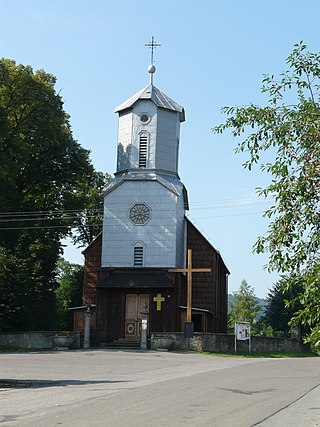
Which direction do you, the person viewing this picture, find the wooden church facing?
facing the viewer

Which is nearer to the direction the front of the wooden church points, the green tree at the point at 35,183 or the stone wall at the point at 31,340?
the stone wall

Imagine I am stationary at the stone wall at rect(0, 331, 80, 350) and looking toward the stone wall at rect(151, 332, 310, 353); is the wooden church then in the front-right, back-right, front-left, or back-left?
front-left

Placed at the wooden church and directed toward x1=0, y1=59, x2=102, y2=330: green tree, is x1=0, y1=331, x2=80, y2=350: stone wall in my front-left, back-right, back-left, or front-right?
front-left

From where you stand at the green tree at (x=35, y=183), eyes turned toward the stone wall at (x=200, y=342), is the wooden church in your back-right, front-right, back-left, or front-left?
front-left

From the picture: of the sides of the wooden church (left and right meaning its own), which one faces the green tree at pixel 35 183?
right

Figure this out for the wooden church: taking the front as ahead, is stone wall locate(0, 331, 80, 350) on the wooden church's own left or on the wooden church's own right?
on the wooden church's own right
